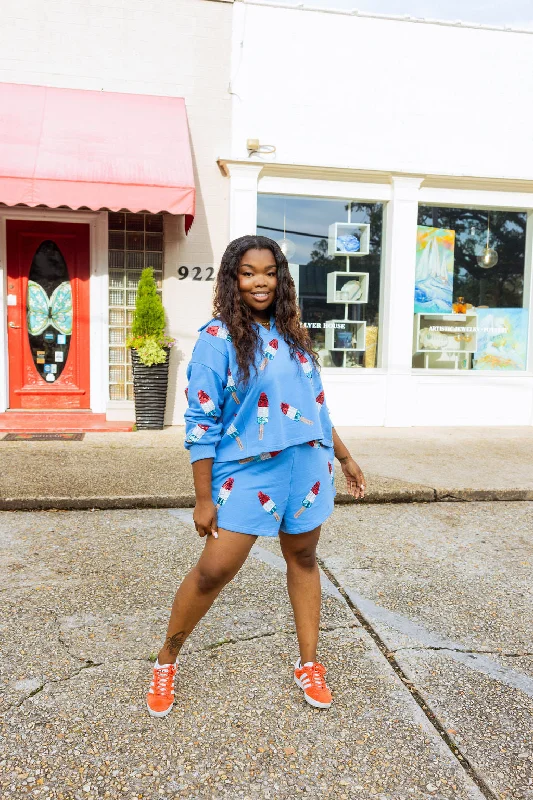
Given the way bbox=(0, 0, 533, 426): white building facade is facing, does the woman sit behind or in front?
in front

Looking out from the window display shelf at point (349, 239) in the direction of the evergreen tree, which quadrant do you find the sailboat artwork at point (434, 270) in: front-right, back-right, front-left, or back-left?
back-left

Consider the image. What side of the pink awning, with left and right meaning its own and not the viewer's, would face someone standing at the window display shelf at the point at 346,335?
left

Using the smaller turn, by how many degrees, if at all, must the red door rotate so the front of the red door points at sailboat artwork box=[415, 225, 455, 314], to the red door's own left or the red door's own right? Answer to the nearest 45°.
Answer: approximately 90° to the red door's own left

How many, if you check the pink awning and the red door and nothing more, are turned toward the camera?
2

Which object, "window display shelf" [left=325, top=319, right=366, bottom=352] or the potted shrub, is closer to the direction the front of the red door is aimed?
the potted shrub

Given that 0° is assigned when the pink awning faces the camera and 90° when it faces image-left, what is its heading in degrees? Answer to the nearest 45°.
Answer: approximately 0°

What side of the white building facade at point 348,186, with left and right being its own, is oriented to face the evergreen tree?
right

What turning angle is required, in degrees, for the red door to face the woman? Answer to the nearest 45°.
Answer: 0° — it already faces them

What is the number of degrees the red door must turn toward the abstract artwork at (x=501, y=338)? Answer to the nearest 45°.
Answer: approximately 90° to its left

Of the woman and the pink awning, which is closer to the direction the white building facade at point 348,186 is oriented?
the woman

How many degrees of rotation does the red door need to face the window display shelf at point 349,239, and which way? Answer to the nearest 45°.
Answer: approximately 90° to its left

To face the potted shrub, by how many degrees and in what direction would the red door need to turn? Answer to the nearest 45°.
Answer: approximately 45° to its left
